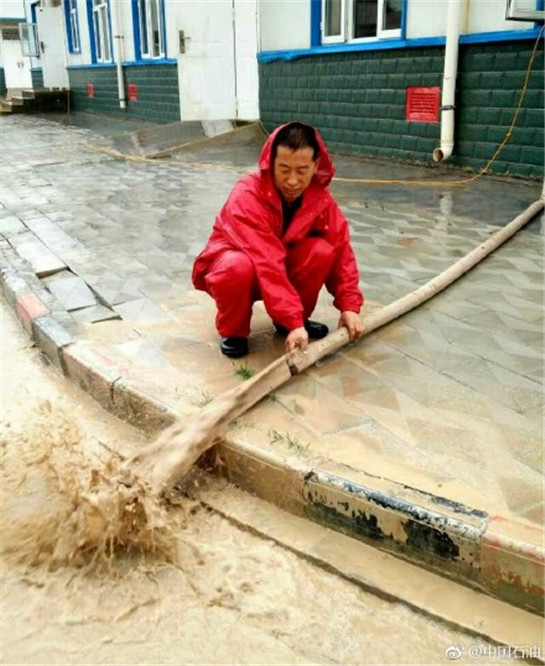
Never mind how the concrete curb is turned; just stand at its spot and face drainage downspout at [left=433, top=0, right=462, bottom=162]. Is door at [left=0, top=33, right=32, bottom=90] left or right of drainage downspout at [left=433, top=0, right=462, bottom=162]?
left

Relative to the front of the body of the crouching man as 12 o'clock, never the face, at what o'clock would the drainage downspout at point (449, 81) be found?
The drainage downspout is roughly at 8 o'clock from the crouching man.

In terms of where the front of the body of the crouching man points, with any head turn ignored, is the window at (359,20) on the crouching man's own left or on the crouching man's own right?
on the crouching man's own left

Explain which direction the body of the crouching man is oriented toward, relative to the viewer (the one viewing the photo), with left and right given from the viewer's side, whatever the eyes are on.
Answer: facing the viewer and to the right of the viewer

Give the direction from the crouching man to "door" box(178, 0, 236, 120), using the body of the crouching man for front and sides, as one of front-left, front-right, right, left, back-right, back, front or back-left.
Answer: back-left

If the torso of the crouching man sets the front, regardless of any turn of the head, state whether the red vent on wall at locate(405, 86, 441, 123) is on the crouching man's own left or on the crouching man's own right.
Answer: on the crouching man's own left

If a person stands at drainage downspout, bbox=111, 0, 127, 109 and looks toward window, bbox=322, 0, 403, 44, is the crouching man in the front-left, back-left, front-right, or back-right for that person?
front-right
